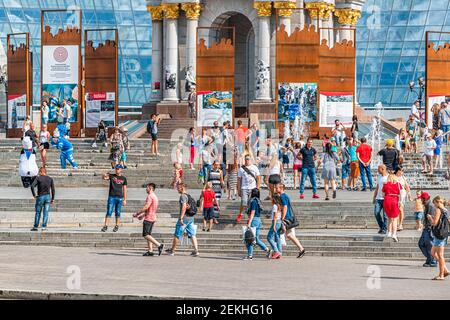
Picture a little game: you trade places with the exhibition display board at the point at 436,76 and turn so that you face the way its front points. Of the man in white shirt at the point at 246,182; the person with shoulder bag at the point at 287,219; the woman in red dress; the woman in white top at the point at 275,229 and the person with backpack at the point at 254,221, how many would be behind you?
0

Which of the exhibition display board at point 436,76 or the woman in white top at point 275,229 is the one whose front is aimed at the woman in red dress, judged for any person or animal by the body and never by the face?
the exhibition display board

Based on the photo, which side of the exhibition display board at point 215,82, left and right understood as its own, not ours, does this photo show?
front

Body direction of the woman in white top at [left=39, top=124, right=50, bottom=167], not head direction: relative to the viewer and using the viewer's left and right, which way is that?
facing the viewer

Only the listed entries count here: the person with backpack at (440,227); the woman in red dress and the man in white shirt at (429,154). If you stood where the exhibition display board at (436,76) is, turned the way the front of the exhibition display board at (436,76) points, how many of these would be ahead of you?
3

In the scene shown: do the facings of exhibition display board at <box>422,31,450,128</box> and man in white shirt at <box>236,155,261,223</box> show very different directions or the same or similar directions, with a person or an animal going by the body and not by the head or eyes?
same or similar directions

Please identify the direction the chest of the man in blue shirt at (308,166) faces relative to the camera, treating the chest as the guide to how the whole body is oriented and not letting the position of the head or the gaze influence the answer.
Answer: toward the camera

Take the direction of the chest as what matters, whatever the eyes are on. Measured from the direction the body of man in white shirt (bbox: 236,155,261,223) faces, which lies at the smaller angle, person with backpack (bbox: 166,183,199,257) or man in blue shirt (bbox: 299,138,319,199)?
the person with backpack

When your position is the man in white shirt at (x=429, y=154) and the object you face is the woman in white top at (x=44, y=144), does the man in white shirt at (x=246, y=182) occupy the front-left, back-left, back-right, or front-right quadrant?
front-left

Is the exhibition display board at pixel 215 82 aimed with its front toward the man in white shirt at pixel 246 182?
yes

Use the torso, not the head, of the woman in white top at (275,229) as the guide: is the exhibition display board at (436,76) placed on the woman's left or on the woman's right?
on the woman's right
